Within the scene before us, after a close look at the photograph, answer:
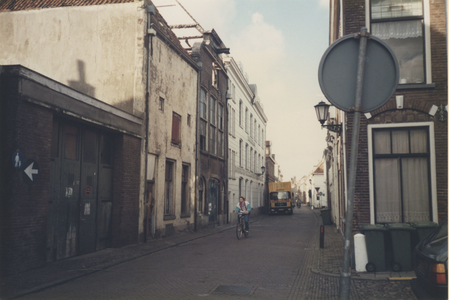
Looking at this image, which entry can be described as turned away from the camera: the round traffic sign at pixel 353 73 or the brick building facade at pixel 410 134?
the round traffic sign

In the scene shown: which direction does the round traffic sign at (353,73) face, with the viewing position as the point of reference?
facing away from the viewer

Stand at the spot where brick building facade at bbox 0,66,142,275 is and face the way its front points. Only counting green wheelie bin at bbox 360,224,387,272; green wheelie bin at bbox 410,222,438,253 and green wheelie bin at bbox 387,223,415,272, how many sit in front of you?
3

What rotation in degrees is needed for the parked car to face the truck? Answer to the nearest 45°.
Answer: approximately 45° to its left

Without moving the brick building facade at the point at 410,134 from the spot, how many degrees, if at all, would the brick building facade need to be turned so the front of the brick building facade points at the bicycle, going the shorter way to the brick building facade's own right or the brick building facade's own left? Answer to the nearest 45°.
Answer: approximately 135° to the brick building facade's own right

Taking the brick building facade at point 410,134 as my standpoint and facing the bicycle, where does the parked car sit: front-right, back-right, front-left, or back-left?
back-left

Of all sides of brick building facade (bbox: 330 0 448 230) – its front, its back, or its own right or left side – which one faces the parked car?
front

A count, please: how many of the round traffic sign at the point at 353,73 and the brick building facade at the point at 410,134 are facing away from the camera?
1

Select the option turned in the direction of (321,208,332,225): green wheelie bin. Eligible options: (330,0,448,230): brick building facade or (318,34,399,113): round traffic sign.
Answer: the round traffic sign

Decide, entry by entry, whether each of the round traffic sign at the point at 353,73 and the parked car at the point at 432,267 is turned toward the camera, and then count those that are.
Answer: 0
